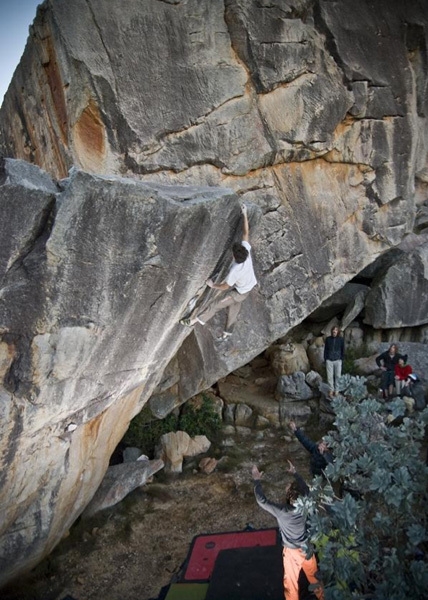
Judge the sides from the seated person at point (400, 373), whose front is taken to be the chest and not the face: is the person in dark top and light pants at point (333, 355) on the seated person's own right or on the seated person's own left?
on the seated person's own right

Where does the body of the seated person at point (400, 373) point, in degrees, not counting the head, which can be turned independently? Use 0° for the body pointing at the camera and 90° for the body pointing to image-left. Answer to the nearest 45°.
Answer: approximately 45°

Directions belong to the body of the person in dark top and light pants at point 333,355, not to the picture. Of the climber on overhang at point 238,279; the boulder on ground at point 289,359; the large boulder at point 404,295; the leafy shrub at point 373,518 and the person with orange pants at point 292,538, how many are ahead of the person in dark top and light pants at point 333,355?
3

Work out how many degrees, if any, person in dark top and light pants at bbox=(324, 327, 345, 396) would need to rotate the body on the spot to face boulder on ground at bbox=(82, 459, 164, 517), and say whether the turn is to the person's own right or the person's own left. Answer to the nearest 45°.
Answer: approximately 45° to the person's own right

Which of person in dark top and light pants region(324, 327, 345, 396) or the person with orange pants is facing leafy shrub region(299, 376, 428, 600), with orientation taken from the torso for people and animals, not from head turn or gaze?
the person in dark top and light pants

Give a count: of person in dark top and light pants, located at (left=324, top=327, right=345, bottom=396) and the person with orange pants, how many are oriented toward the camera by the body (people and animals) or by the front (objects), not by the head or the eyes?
1

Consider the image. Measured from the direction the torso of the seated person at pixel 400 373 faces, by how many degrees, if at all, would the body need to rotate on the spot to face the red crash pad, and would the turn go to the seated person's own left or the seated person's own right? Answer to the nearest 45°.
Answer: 0° — they already face it

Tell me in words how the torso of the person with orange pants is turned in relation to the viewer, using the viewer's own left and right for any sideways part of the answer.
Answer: facing away from the viewer and to the left of the viewer
